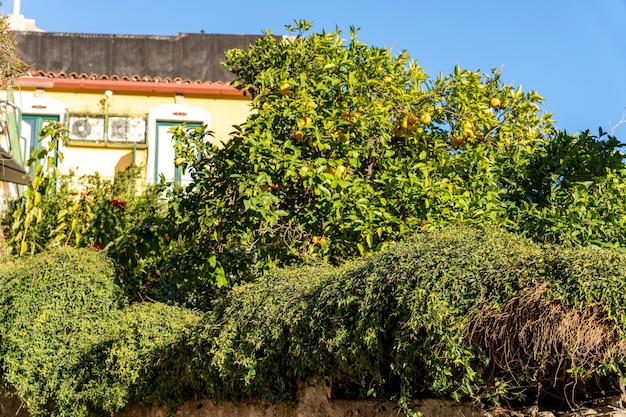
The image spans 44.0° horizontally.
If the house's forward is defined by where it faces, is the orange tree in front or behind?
in front

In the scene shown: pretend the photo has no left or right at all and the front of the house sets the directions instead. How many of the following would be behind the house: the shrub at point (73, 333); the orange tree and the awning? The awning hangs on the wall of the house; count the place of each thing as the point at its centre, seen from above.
0

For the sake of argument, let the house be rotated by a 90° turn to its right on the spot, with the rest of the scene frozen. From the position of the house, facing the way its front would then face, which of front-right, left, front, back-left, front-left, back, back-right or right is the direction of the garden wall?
left

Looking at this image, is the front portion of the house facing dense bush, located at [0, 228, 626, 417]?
yes

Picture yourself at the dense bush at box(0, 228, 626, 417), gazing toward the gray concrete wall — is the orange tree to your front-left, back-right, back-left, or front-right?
front-right

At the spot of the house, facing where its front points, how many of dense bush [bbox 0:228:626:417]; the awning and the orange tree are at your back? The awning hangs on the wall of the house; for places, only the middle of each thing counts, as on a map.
0

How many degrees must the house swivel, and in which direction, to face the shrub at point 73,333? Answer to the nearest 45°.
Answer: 0° — it already faces it

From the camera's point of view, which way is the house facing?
toward the camera
